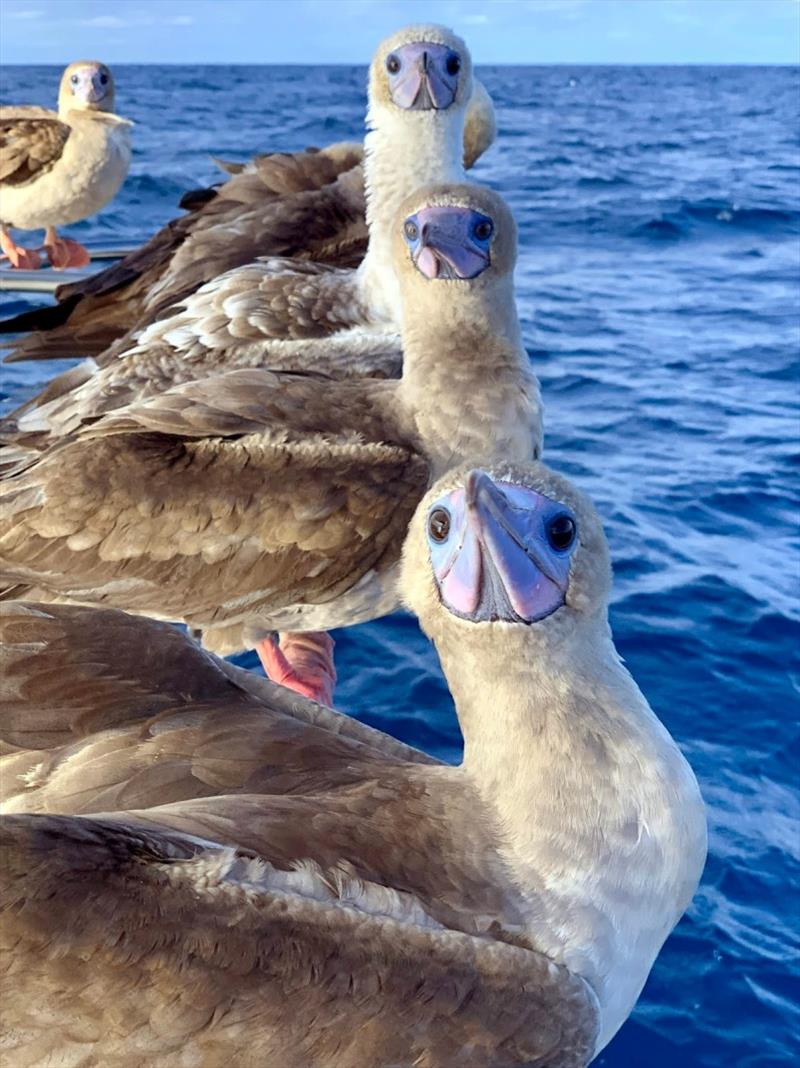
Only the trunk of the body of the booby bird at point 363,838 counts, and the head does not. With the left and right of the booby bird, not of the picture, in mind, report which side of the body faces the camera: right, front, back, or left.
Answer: right

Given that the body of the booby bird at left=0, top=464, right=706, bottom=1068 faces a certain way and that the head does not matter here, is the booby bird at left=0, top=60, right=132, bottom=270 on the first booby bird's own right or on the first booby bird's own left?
on the first booby bird's own left

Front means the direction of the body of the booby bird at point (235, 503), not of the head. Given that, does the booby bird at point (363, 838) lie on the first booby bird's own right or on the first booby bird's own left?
on the first booby bird's own right

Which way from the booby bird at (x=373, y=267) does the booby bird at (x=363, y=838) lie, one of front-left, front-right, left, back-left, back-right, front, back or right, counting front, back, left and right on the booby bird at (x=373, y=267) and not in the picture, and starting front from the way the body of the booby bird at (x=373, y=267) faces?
right

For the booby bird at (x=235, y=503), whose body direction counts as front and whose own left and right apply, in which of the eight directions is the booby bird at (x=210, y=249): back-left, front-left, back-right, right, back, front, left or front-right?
left

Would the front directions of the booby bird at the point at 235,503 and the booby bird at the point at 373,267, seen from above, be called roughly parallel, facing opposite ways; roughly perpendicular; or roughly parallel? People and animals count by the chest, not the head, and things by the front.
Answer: roughly parallel

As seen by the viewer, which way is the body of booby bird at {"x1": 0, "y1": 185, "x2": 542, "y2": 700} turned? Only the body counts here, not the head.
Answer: to the viewer's right

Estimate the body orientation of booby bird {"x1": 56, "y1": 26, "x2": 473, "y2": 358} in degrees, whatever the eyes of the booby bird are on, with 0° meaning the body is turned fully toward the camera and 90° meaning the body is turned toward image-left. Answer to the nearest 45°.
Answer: approximately 270°

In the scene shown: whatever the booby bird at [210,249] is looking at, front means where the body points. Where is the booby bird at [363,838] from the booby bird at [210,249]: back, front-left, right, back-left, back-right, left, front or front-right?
right

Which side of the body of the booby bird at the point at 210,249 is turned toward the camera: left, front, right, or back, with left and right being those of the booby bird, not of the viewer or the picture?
right

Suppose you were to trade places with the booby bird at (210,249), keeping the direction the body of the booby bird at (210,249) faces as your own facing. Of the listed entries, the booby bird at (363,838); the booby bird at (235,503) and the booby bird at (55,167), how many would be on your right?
2

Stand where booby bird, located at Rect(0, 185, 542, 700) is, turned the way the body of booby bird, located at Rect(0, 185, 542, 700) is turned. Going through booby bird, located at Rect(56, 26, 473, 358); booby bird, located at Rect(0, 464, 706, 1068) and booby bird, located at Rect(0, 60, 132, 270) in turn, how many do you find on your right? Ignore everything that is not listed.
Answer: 1

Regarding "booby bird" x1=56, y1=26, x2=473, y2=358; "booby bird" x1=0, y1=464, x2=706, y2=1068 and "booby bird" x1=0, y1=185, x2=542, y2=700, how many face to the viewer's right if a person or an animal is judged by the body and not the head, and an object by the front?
3
